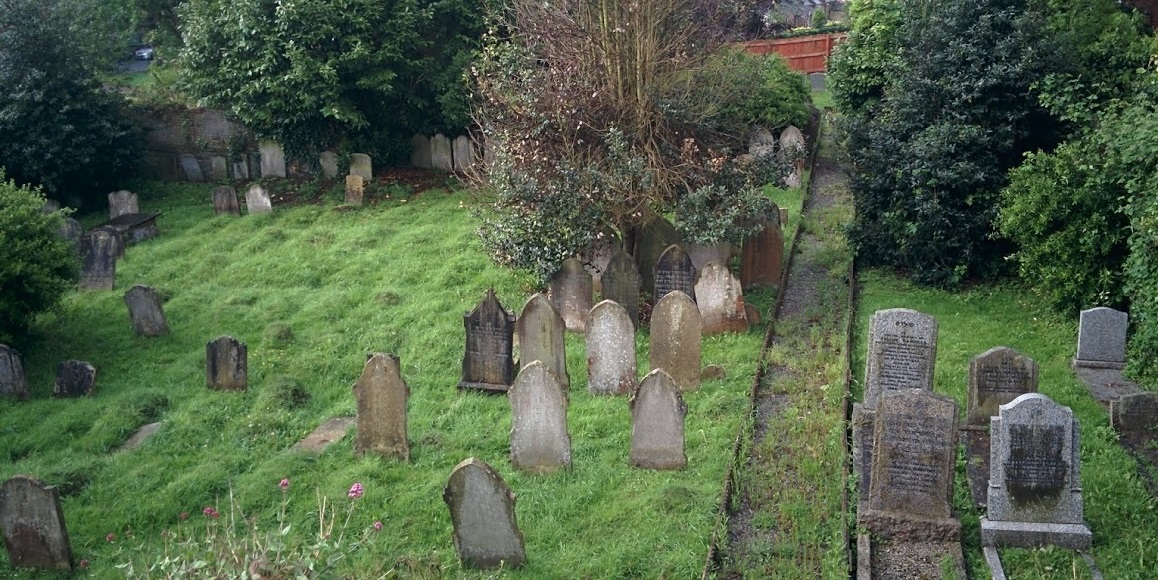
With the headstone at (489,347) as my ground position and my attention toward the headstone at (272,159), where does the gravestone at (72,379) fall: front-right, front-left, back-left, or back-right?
front-left

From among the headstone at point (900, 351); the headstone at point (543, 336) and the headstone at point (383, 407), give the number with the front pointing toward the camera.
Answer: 3

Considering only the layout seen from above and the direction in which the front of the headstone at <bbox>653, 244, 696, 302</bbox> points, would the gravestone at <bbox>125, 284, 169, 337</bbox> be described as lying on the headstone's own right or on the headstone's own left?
on the headstone's own right

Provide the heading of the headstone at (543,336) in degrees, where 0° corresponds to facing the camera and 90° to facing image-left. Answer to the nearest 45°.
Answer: approximately 0°

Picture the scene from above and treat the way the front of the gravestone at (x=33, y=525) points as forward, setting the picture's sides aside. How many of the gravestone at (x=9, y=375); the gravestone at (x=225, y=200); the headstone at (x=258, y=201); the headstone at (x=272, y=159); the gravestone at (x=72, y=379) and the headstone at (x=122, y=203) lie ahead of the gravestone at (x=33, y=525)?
0

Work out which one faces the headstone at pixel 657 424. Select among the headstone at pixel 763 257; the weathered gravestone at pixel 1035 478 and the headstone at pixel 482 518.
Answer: the headstone at pixel 763 257

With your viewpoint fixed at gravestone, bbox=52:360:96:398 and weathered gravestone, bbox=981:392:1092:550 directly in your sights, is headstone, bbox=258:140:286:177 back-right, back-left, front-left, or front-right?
back-left

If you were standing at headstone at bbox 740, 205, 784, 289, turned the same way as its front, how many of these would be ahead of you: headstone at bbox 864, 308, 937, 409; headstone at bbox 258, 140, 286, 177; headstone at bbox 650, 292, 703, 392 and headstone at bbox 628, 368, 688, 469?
3

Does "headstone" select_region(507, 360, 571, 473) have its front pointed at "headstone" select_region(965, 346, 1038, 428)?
no

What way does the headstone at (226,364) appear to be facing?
toward the camera

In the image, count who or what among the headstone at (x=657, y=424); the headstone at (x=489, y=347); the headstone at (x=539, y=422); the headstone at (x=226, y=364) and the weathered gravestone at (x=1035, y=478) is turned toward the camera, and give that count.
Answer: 5

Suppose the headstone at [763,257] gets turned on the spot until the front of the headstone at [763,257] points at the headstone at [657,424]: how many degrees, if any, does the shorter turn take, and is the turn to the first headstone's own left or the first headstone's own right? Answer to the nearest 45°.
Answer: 0° — it already faces it

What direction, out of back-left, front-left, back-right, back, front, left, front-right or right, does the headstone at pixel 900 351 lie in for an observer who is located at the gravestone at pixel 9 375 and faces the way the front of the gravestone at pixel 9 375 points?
front-left

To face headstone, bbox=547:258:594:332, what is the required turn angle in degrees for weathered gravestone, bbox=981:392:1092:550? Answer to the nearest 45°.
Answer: approximately 135° to its right

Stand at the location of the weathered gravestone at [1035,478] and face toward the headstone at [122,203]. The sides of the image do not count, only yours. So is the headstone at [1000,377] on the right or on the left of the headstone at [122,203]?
right

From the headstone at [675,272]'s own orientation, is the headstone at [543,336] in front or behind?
in front

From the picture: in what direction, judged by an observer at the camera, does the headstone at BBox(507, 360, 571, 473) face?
facing the viewer

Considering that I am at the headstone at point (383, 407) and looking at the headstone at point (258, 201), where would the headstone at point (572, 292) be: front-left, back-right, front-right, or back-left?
front-right

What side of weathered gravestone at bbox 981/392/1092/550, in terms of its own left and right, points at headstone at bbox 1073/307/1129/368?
back

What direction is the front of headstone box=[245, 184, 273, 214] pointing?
toward the camera
